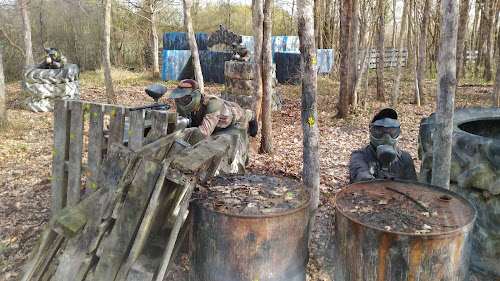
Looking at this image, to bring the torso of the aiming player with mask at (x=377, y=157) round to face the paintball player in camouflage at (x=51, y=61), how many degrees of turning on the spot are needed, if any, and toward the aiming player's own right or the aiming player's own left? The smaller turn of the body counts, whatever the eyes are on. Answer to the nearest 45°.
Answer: approximately 135° to the aiming player's own right

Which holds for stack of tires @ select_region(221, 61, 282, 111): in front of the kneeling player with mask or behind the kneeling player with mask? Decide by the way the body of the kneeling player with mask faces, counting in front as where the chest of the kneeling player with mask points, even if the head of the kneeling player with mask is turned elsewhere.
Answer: behind

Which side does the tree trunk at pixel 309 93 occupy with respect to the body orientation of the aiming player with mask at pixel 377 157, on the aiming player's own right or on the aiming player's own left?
on the aiming player's own right

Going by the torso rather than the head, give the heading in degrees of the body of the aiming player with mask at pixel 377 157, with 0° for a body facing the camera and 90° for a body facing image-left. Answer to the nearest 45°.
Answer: approximately 0°

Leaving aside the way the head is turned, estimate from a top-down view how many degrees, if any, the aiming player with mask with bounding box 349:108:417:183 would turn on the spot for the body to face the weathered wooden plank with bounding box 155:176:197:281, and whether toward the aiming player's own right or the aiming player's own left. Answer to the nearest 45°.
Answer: approximately 45° to the aiming player's own right

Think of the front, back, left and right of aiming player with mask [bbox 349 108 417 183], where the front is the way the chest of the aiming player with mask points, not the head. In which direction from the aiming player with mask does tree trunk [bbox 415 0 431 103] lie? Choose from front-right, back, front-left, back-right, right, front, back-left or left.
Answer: back

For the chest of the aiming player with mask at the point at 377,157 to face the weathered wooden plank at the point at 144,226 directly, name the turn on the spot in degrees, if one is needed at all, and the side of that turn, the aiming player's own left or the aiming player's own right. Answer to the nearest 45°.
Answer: approximately 45° to the aiming player's own right
